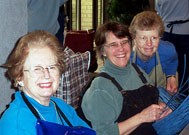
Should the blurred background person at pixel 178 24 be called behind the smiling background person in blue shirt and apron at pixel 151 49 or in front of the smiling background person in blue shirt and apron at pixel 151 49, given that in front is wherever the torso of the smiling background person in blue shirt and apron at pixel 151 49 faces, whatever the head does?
behind

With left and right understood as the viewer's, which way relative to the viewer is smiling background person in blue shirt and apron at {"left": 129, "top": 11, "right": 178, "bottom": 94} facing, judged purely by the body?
facing the viewer

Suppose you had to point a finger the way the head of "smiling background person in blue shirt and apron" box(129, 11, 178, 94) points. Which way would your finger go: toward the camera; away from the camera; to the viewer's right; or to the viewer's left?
toward the camera
